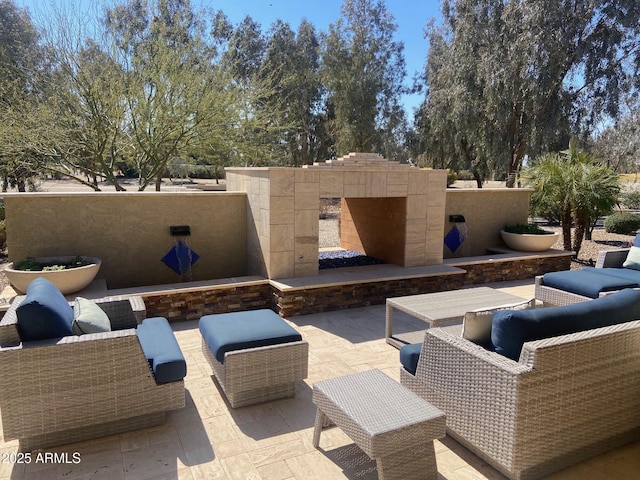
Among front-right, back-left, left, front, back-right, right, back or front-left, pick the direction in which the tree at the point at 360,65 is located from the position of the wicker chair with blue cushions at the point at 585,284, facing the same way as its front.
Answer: right

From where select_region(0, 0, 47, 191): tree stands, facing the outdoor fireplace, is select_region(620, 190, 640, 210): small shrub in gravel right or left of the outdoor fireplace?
left

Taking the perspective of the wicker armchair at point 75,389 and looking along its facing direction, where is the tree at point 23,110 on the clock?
The tree is roughly at 9 o'clock from the wicker armchair.

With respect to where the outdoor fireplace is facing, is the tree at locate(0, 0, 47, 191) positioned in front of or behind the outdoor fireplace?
behind

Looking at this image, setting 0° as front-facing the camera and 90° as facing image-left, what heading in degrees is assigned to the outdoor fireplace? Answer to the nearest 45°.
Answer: approximately 315°

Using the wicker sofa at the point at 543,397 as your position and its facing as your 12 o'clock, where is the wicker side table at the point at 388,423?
The wicker side table is roughly at 9 o'clock from the wicker sofa.

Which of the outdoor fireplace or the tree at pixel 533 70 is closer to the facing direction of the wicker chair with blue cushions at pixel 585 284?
the outdoor fireplace

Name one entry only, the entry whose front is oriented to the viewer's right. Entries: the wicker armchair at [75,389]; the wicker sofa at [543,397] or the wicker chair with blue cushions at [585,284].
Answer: the wicker armchair

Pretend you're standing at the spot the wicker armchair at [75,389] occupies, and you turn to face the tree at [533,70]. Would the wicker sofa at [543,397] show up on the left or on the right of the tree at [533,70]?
right

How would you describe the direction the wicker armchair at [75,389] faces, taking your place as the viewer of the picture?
facing to the right of the viewer

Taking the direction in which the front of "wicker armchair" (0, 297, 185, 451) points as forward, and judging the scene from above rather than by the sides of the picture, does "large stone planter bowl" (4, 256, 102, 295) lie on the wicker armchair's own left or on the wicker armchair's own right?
on the wicker armchair's own left

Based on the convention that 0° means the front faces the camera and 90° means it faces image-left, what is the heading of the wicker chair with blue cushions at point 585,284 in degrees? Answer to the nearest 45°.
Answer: approximately 45°

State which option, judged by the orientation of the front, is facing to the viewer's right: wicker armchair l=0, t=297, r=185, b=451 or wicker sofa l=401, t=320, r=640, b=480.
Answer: the wicker armchair

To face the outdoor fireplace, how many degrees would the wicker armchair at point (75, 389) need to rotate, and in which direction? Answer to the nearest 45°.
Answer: approximately 45° to its left

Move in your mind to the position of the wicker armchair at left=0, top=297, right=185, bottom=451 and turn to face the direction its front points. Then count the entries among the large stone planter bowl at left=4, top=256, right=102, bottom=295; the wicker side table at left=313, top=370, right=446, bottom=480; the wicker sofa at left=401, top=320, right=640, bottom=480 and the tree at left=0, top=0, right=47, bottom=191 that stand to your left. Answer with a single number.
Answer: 2
